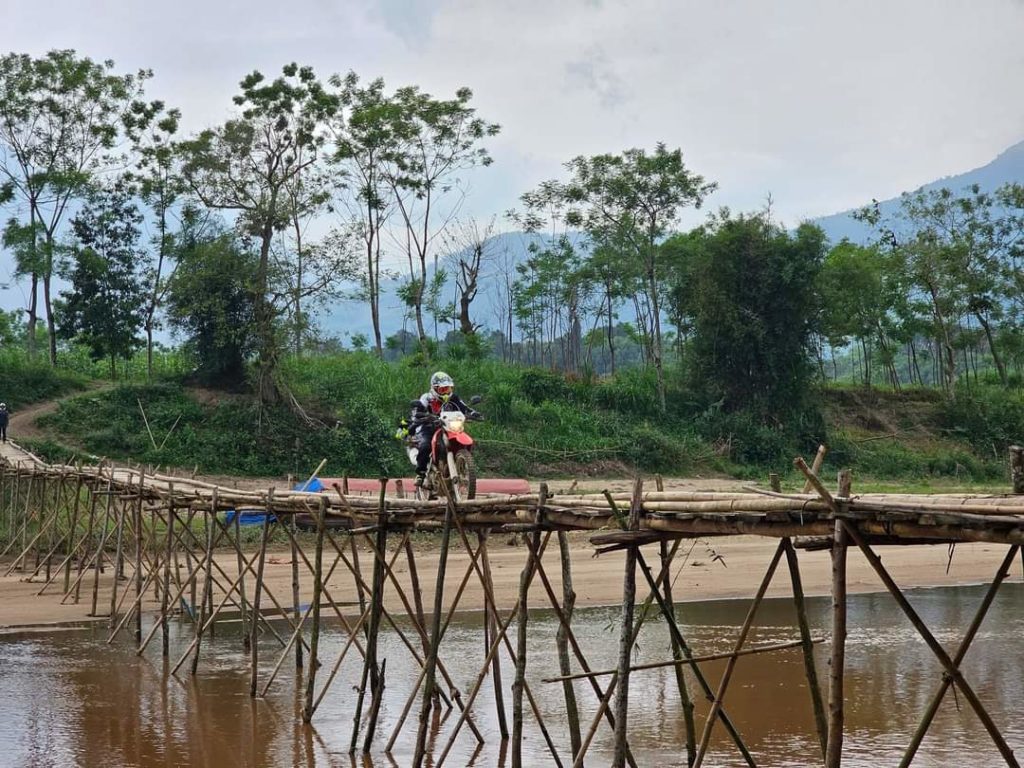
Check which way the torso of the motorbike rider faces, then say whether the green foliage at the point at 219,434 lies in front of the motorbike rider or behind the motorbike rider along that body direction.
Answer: behind

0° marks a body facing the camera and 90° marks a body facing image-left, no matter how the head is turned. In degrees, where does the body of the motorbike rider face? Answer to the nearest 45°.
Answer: approximately 315°

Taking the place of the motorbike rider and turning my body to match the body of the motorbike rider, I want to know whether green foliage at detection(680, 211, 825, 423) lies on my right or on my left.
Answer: on my left

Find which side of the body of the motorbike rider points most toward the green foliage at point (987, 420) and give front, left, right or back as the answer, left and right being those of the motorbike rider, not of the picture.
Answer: left

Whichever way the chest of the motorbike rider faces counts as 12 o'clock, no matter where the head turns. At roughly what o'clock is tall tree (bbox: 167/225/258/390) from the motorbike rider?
The tall tree is roughly at 7 o'clock from the motorbike rider.

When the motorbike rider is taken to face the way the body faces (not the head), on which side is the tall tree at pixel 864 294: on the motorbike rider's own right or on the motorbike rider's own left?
on the motorbike rider's own left

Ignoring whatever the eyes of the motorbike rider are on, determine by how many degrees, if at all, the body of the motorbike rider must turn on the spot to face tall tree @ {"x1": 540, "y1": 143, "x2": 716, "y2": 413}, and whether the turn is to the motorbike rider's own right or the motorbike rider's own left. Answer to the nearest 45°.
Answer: approximately 135° to the motorbike rider's own left
